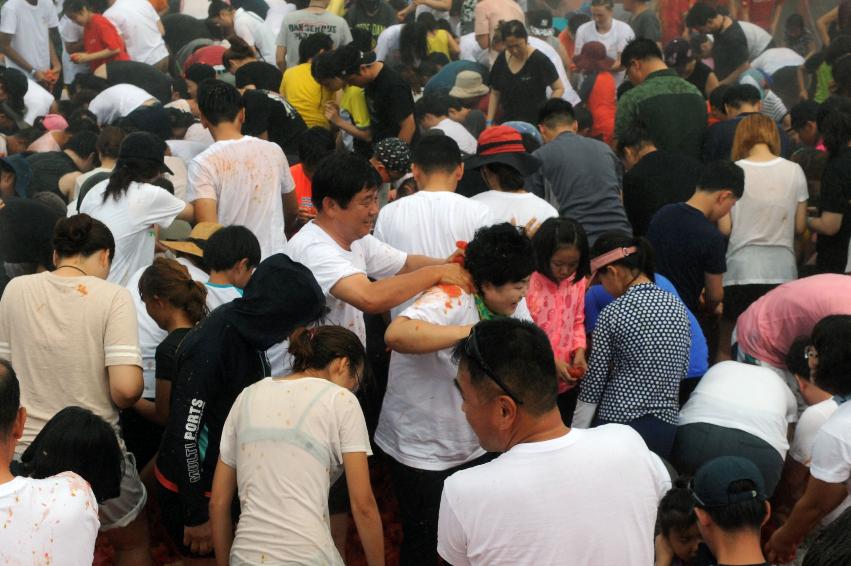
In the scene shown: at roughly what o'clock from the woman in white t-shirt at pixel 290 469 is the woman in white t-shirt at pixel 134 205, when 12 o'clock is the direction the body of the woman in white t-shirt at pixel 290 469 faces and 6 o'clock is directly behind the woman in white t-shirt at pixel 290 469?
the woman in white t-shirt at pixel 134 205 is roughly at 10 o'clock from the woman in white t-shirt at pixel 290 469.

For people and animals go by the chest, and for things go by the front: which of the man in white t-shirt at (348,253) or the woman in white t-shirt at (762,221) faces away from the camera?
the woman in white t-shirt

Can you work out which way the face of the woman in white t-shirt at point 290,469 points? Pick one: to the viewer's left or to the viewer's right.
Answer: to the viewer's right

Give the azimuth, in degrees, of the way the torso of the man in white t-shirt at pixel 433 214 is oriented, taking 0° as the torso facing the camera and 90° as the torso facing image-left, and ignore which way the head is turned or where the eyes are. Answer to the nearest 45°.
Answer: approximately 180°

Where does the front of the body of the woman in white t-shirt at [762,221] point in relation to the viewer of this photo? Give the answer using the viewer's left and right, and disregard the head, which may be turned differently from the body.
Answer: facing away from the viewer

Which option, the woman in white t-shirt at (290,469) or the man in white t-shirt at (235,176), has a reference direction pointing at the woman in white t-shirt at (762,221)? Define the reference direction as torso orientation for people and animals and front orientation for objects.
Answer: the woman in white t-shirt at (290,469)

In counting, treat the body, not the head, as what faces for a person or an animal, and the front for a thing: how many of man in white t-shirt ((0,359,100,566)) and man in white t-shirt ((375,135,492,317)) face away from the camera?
2

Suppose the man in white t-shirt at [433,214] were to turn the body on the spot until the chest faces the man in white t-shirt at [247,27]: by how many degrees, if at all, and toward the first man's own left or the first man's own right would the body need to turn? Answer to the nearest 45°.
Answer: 0° — they already face them

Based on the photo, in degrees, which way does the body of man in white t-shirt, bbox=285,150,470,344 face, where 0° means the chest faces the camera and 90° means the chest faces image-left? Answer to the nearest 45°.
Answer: approximately 315°

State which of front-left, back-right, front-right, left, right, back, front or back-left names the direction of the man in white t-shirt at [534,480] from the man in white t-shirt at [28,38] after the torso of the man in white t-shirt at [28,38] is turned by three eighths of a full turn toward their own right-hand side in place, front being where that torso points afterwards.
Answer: left

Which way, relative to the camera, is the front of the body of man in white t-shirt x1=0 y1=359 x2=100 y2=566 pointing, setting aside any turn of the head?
away from the camera

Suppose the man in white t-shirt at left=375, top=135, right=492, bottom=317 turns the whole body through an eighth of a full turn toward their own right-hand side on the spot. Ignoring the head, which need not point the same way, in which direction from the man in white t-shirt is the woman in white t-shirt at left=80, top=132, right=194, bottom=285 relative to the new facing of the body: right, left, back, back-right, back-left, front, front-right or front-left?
back-left

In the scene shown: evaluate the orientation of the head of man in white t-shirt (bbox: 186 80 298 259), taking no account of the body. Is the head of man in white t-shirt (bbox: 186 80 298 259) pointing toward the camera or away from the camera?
away from the camera

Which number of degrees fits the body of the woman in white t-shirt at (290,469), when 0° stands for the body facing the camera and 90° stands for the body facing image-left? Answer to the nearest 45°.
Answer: approximately 225°

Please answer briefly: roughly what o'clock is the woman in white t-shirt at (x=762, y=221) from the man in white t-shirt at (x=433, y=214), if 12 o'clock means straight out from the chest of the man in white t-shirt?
The woman in white t-shirt is roughly at 2 o'clock from the man in white t-shirt.

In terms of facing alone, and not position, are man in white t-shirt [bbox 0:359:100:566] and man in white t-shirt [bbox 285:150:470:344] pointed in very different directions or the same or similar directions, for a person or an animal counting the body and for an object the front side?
very different directions

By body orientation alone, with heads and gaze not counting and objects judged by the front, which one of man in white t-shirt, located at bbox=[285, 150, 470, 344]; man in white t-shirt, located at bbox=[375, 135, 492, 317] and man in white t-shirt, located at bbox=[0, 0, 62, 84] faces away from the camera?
man in white t-shirt, located at bbox=[375, 135, 492, 317]

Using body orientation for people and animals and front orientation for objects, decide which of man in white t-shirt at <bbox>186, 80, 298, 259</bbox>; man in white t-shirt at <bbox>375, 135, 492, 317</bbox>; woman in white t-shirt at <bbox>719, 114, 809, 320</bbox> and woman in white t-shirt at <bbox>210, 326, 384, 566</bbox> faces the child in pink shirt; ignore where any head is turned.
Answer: woman in white t-shirt at <bbox>210, 326, 384, 566</bbox>

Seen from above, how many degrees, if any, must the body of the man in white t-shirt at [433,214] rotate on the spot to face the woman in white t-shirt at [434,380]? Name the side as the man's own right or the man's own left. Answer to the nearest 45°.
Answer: approximately 180°

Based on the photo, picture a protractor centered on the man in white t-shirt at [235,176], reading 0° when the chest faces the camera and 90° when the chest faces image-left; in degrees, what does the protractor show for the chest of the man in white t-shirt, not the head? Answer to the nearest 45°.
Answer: approximately 180°

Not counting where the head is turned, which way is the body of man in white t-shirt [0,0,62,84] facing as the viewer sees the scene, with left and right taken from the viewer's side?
facing the viewer and to the right of the viewer
